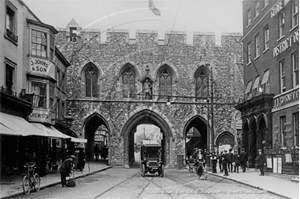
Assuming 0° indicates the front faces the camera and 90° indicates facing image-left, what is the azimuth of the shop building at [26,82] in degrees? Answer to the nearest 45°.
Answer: approximately 315°

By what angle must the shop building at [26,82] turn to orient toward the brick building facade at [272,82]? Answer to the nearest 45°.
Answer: approximately 45° to its left

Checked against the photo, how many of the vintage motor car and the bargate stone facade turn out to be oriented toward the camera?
2

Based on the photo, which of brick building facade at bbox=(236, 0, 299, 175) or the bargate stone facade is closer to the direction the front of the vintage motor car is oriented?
the brick building facade

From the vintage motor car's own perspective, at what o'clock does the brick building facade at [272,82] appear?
The brick building facade is roughly at 9 o'clock from the vintage motor car.

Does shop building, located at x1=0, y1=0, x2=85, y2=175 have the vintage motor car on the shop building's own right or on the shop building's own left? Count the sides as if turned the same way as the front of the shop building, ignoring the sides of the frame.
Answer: on the shop building's own left

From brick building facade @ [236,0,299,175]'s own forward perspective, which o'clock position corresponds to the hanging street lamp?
The hanging street lamp is roughly at 11 o'clock from the brick building facade.
